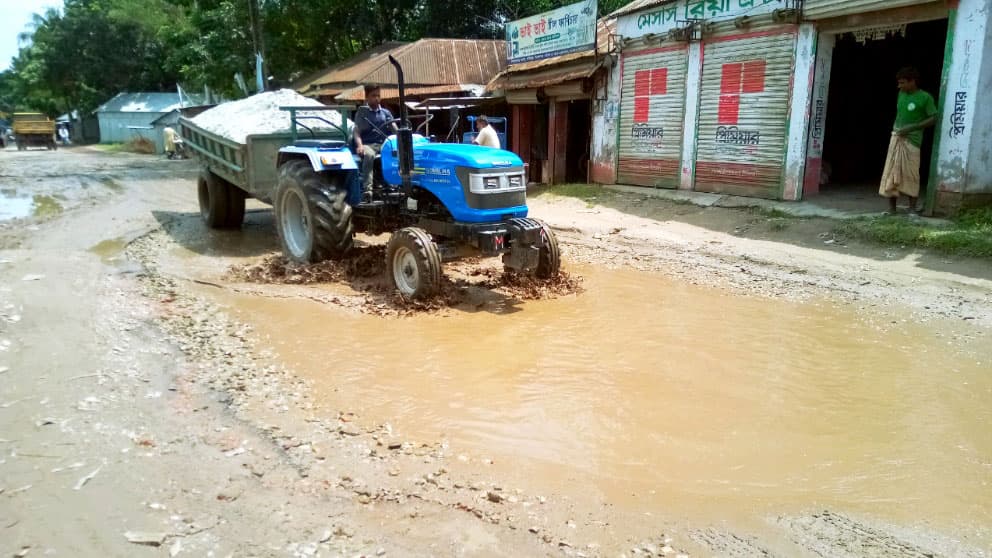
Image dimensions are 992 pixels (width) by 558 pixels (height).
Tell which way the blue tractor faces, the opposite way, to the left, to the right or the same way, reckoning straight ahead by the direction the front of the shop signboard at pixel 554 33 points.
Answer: to the left

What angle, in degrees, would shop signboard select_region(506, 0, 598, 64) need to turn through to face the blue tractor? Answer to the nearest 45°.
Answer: approximately 45° to its left

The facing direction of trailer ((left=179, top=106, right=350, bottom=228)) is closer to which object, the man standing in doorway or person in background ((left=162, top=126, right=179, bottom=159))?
the man standing in doorway

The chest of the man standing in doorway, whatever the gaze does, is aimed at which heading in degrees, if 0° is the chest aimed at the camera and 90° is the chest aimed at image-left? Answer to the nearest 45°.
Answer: approximately 45°

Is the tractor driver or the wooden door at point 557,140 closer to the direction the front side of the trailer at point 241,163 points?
the tractor driver

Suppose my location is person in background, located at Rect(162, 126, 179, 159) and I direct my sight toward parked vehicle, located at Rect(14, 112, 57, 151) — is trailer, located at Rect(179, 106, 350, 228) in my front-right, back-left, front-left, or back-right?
back-left

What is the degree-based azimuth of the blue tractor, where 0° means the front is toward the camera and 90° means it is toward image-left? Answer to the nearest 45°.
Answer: approximately 315°

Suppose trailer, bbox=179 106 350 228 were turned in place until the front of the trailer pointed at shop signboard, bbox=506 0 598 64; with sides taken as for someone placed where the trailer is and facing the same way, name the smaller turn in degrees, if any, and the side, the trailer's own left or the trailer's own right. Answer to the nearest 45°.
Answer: approximately 90° to the trailer's own left

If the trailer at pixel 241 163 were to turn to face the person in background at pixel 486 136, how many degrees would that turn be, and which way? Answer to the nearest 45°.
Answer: approximately 45° to its left

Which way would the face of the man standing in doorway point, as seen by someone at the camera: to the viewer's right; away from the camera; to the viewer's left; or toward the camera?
to the viewer's left
